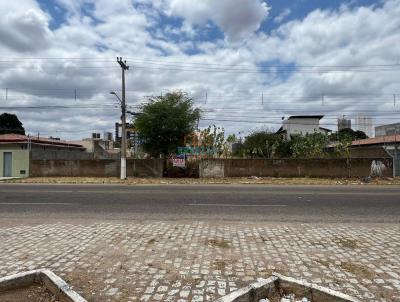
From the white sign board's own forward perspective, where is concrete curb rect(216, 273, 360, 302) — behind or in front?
in front

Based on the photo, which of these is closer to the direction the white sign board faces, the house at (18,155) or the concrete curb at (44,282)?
the concrete curb

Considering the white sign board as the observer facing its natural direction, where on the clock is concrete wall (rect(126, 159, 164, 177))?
The concrete wall is roughly at 3 o'clock from the white sign board.

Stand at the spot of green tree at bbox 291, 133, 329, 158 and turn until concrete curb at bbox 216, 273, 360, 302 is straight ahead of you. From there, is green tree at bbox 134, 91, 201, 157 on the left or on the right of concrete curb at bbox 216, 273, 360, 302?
right

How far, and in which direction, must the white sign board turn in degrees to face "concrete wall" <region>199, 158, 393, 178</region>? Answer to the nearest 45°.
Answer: approximately 90° to its left

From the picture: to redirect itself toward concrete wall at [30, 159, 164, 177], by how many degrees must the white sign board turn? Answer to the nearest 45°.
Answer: approximately 90° to its right

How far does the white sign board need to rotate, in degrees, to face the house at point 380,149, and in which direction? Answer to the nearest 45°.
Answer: approximately 90° to its left

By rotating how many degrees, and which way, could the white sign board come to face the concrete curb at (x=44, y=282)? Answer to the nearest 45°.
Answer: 0° — it already faces it

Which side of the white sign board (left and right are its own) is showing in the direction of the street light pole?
right

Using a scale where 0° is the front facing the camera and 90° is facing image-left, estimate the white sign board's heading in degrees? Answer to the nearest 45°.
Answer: approximately 0°
